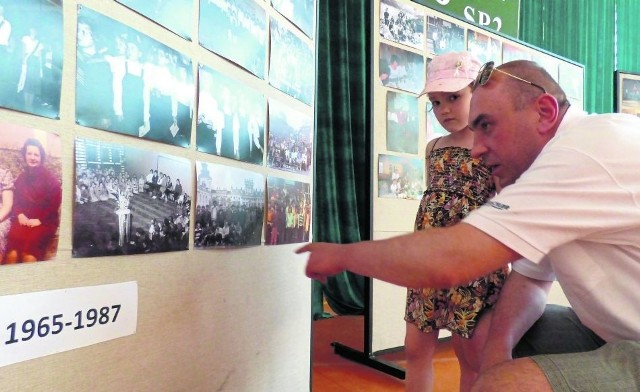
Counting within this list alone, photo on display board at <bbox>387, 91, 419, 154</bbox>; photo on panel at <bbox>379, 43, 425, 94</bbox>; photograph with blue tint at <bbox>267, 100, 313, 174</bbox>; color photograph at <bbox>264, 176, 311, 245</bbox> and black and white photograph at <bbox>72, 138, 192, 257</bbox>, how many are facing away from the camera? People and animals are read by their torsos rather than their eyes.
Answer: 0

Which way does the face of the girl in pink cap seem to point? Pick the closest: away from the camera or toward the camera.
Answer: toward the camera

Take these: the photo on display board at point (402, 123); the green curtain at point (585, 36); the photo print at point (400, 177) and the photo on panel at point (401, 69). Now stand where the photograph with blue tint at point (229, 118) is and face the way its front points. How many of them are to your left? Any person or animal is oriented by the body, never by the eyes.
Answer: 4

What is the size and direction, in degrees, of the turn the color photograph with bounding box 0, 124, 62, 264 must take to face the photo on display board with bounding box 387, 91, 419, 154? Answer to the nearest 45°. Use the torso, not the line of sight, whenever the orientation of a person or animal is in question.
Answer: approximately 90° to its left

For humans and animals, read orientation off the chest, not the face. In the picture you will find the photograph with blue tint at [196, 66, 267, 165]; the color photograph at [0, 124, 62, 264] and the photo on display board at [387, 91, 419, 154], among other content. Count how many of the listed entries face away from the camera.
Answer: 0

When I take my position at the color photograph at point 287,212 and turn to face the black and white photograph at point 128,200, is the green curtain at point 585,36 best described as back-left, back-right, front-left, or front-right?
back-left

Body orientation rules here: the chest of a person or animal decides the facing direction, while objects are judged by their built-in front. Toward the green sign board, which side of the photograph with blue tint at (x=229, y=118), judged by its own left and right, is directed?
left

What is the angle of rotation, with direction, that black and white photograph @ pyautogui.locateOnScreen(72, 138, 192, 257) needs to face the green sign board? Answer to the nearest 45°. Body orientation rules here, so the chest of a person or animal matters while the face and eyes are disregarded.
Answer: approximately 90° to its left

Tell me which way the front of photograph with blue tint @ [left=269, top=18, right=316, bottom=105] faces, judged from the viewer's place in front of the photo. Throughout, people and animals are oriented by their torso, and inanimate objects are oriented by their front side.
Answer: facing the viewer and to the right of the viewer

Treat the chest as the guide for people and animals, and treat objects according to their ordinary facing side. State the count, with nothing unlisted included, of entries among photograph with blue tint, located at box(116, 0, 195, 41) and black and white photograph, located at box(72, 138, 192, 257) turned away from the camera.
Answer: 0

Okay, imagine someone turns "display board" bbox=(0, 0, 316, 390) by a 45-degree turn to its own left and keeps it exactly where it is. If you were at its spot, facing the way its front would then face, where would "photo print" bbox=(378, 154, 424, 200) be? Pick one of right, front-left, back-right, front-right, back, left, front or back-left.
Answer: front-left

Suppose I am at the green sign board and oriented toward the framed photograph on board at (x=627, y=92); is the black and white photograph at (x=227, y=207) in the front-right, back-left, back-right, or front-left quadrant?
back-right

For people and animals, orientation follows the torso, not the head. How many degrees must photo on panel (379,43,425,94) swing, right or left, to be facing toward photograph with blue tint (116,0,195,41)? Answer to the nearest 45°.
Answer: approximately 45° to its right

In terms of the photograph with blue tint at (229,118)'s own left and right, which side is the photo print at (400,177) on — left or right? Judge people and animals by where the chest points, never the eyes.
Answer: on its left

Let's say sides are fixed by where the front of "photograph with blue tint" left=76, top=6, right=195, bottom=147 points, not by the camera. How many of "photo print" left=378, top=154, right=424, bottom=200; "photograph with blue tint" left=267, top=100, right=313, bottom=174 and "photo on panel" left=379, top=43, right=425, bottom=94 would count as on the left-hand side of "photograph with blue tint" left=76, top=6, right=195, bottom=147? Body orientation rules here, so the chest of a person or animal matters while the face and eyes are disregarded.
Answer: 3
